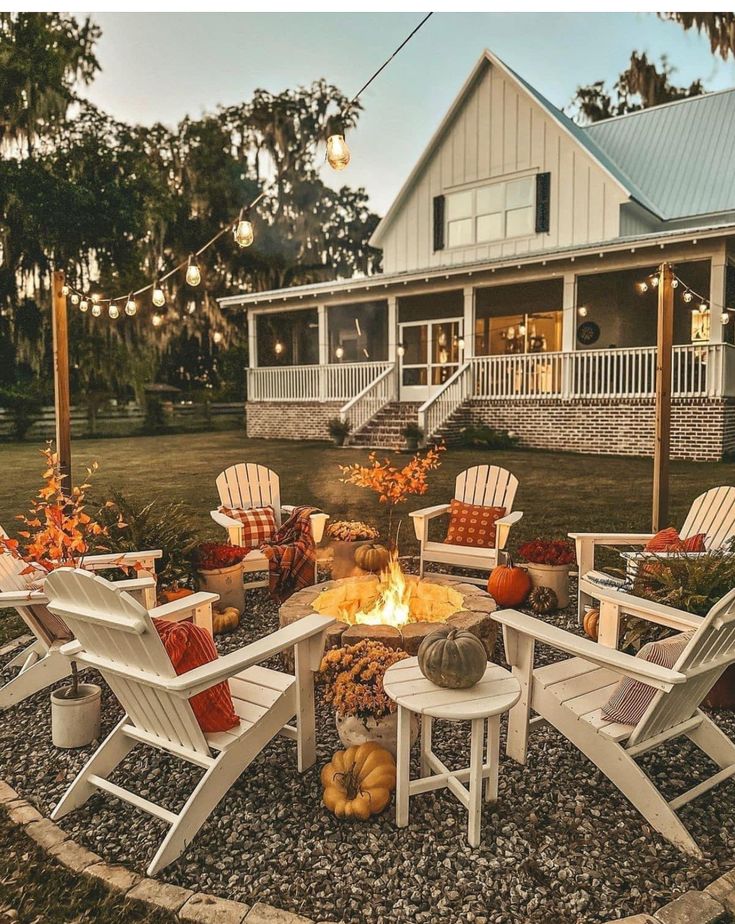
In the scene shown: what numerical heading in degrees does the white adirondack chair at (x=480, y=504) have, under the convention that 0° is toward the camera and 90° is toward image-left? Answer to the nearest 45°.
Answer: approximately 45°

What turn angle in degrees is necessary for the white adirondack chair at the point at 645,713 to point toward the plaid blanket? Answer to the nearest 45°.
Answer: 0° — it already faces it

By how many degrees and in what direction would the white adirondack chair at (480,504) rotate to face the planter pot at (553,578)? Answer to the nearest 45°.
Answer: approximately 90° to its left

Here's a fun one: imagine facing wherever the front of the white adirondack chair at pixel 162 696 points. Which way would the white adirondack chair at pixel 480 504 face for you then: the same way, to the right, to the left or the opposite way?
the opposite way

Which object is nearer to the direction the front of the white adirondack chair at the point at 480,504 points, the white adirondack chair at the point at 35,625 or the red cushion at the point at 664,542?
the white adirondack chair

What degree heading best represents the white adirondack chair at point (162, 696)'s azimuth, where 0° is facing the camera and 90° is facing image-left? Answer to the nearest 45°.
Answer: approximately 225°
